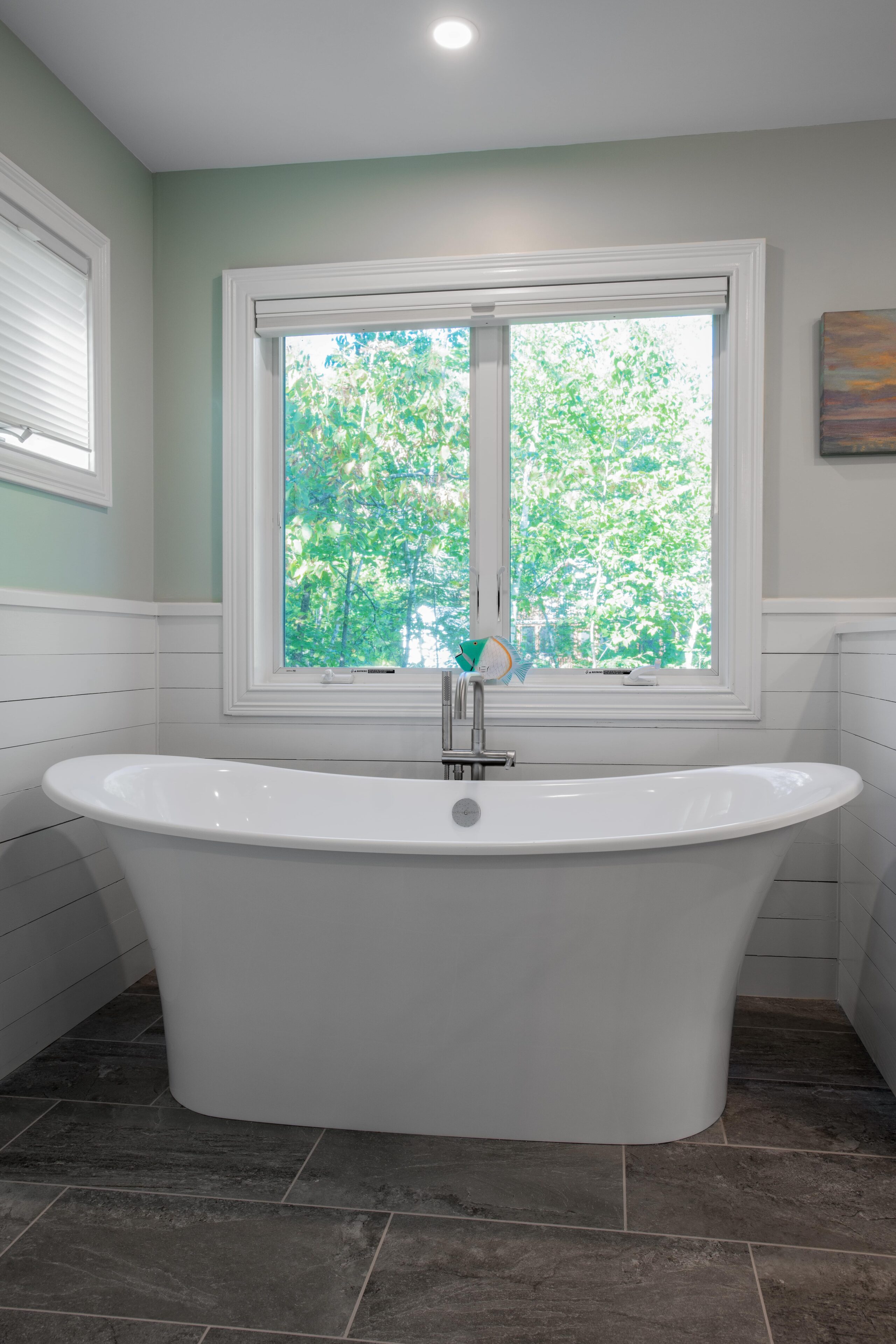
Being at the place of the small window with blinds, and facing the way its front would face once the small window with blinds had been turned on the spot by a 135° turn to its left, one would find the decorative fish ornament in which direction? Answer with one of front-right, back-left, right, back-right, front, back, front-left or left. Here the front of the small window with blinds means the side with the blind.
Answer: right

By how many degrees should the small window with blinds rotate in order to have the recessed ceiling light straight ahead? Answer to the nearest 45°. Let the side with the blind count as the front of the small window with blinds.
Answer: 0° — it already faces it

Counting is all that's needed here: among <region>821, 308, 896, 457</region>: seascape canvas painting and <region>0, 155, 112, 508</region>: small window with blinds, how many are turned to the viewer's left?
0

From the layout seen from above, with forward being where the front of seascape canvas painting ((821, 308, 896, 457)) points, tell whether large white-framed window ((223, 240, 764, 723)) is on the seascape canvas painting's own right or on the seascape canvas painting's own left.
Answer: on the seascape canvas painting's own right

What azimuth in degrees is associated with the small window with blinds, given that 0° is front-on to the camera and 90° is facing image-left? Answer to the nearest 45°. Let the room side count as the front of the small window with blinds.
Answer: approximately 315°

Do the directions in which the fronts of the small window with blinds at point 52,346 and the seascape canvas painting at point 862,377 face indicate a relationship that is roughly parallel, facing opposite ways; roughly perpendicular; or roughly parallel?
roughly perpendicular

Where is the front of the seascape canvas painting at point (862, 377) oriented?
toward the camera

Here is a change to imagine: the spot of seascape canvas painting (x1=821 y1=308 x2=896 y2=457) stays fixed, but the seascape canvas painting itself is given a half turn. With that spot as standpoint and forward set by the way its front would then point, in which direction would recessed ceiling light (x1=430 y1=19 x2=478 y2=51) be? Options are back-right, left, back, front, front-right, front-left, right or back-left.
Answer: back-left

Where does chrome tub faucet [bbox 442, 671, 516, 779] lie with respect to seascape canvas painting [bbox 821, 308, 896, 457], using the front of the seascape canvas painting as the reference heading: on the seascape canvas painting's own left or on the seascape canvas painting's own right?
on the seascape canvas painting's own right

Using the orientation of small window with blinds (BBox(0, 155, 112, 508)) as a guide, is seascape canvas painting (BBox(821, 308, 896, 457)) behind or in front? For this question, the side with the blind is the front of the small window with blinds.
in front

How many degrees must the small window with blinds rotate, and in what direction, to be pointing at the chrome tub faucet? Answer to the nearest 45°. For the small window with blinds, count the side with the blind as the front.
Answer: approximately 45° to its left
